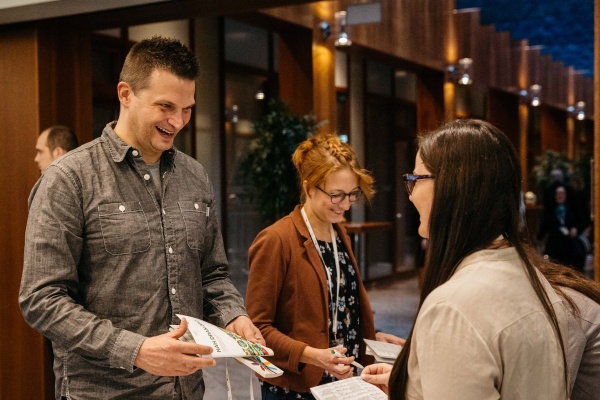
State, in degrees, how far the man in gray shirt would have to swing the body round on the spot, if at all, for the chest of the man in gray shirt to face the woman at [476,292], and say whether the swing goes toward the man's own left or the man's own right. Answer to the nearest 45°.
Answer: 0° — they already face them

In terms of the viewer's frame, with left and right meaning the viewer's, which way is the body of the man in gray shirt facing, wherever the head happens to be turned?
facing the viewer and to the right of the viewer

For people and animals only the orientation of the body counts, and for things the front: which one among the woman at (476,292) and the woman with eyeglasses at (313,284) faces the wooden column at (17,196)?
the woman

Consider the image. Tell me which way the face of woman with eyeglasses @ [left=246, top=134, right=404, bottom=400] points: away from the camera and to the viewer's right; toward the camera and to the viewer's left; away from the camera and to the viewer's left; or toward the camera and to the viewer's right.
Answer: toward the camera and to the viewer's right

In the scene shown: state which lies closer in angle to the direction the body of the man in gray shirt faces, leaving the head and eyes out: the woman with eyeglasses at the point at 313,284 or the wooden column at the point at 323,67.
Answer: the woman with eyeglasses

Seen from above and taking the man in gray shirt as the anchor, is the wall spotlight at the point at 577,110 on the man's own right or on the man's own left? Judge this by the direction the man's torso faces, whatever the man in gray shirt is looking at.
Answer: on the man's own left

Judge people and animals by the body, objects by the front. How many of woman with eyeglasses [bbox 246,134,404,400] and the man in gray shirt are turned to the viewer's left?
0

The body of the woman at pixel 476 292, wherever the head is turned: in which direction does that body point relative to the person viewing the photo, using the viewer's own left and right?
facing away from the viewer and to the left of the viewer

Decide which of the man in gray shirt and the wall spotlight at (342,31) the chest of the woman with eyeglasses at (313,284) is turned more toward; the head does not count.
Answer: the man in gray shirt

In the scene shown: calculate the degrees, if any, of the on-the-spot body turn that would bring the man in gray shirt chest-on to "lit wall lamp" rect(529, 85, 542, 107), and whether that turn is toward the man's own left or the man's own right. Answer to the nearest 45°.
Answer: approximately 90° to the man's own left

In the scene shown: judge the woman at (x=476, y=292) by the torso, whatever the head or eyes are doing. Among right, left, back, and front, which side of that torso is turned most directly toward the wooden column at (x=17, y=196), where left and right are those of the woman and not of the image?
front

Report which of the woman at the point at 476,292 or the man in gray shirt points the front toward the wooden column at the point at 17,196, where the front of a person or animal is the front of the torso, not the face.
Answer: the woman
